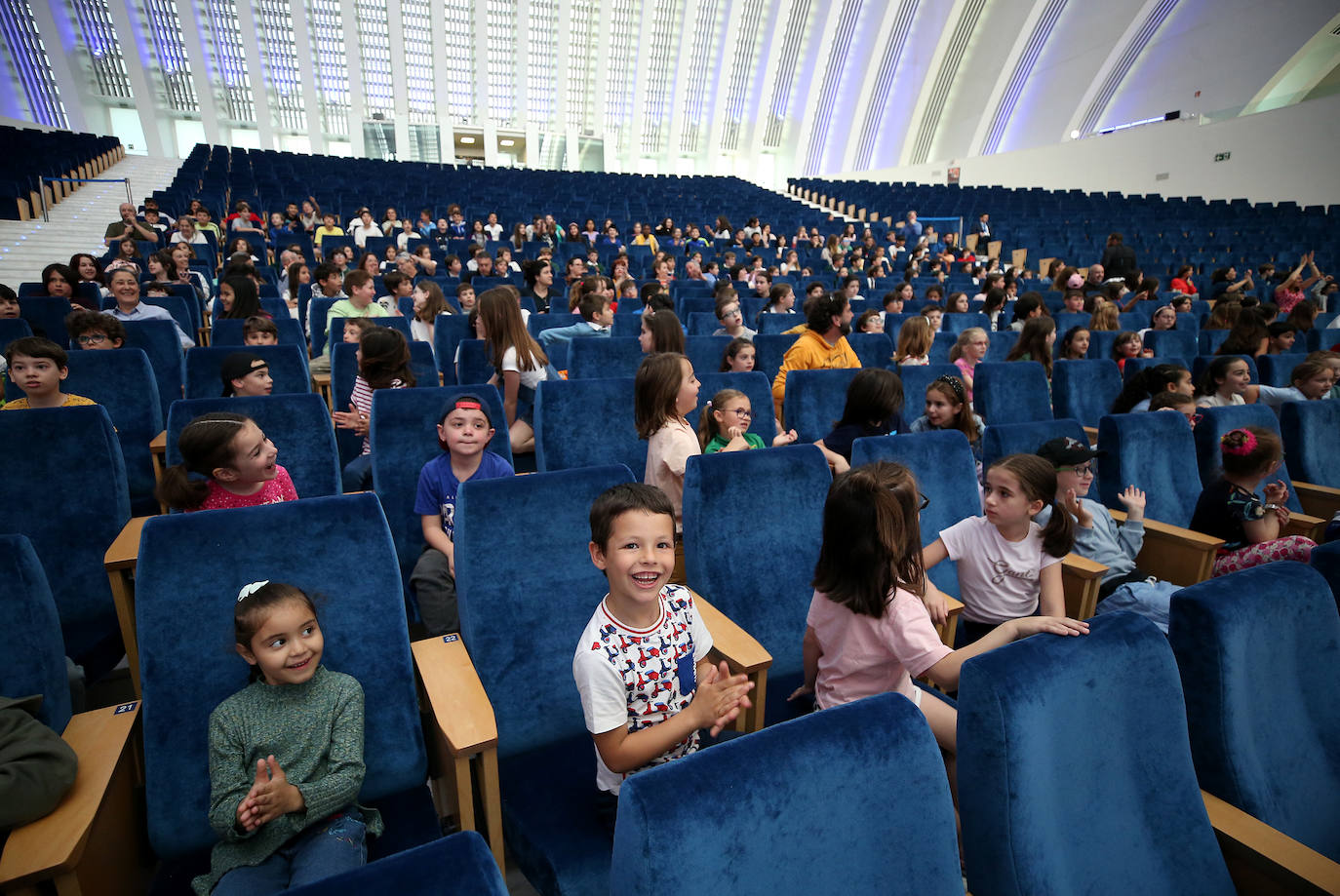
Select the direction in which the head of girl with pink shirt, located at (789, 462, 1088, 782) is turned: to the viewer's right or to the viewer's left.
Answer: to the viewer's right

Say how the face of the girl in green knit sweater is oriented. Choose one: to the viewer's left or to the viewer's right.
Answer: to the viewer's right

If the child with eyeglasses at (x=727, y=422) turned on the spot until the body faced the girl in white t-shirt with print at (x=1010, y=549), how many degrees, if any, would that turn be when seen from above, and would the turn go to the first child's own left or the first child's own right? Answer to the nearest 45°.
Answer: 0° — they already face them

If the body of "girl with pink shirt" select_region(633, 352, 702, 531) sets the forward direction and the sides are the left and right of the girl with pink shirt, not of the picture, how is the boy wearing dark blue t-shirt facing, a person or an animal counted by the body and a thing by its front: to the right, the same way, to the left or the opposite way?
to the right

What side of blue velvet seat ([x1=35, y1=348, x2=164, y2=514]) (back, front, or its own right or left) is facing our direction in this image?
front

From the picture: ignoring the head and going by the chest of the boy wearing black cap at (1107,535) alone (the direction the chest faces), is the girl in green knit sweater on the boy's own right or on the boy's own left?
on the boy's own right

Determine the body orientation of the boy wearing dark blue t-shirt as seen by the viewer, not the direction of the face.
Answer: toward the camera

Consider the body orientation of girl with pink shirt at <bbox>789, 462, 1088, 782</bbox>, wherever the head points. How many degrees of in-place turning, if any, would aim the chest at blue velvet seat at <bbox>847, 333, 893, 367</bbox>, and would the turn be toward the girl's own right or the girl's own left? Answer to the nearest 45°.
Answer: approximately 45° to the girl's own left

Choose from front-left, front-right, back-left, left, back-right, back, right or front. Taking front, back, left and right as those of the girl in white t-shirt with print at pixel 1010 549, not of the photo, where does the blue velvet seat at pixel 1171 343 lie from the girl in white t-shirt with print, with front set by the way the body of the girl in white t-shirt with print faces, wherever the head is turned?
back

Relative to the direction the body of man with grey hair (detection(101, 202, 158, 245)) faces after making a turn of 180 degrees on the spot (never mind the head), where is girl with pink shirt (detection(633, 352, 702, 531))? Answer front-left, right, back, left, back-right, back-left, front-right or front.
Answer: back

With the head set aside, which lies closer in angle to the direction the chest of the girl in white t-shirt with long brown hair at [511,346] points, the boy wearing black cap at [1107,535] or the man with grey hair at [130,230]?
the man with grey hair

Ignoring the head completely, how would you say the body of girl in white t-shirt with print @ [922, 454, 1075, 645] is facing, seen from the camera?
toward the camera

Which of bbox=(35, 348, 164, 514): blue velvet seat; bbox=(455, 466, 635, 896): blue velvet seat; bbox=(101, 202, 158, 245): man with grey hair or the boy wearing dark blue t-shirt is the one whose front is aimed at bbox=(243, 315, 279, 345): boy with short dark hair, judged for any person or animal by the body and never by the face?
the man with grey hair

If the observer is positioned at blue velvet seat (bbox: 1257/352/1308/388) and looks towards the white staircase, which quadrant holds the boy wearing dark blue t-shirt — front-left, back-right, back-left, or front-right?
front-left

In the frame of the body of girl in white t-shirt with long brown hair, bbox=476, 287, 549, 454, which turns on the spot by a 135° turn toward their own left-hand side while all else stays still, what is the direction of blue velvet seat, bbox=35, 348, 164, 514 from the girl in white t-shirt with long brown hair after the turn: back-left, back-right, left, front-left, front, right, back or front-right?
back-right
